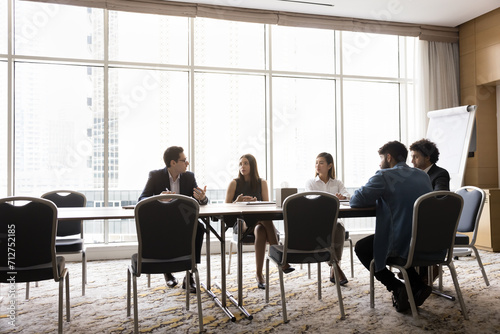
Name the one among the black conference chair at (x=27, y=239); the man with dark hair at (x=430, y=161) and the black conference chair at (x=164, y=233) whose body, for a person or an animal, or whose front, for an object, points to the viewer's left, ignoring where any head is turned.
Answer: the man with dark hair

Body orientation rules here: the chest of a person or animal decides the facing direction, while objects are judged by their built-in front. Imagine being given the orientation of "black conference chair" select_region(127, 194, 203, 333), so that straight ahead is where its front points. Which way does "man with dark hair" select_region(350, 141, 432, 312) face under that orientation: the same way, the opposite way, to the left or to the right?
the same way

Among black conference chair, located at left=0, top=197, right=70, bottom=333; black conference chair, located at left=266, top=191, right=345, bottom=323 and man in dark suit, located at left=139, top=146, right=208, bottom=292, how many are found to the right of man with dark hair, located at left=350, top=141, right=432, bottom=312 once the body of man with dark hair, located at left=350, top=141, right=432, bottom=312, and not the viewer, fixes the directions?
0

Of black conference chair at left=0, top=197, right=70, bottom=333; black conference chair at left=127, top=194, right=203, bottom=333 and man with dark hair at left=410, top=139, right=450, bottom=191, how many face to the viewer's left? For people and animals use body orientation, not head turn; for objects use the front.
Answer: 1

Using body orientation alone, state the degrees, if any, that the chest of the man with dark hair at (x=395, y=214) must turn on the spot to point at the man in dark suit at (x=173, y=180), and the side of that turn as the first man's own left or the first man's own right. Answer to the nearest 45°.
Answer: approximately 45° to the first man's own left

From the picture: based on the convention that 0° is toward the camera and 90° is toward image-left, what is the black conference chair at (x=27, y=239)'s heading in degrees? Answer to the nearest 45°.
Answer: approximately 180°

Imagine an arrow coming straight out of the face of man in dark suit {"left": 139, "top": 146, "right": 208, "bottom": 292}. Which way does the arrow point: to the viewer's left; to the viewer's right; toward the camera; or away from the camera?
to the viewer's right

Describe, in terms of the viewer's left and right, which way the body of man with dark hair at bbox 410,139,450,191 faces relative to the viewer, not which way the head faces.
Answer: facing to the left of the viewer

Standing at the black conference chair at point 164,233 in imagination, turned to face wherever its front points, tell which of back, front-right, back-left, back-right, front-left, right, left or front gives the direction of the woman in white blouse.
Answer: front-right

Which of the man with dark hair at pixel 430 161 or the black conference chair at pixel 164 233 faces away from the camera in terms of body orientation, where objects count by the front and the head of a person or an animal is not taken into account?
the black conference chair

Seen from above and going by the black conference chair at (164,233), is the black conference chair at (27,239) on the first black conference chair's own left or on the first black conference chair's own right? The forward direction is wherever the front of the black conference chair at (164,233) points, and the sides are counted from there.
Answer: on the first black conference chair's own left

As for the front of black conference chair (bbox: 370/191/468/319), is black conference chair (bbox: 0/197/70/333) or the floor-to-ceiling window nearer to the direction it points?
the floor-to-ceiling window

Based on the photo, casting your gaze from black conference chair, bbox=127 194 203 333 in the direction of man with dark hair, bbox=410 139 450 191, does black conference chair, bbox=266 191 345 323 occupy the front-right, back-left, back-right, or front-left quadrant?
front-right

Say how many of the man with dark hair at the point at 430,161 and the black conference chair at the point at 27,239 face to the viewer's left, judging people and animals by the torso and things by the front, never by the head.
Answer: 1

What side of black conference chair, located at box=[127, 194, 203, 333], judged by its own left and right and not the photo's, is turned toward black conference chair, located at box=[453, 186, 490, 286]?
right

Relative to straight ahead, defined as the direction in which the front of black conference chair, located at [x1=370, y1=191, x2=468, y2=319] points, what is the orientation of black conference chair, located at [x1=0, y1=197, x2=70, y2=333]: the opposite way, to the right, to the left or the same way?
the same way

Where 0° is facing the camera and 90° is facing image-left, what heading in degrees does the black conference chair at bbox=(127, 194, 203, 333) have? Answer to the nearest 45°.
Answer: approximately 180°

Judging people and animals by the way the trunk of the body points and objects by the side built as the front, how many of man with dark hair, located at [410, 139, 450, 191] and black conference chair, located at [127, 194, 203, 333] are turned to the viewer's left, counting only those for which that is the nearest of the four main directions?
1

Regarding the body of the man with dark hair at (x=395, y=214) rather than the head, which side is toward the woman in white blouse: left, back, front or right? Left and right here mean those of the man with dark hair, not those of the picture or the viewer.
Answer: front

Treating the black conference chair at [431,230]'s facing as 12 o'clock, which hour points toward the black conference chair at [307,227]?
the black conference chair at [307,227] is roughly at 10 o'clock from the black conference chair at [431,230].
